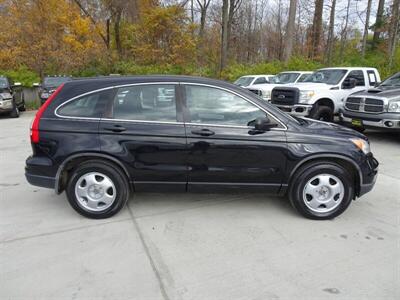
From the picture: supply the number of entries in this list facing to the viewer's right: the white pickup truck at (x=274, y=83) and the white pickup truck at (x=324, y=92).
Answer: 0

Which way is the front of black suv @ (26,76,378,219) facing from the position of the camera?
facing to the right of the viewer

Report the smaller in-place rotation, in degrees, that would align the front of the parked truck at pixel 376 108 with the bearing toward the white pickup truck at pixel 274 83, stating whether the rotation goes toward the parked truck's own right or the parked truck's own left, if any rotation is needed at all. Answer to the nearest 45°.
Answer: approximately 90° to the parked truck's own right

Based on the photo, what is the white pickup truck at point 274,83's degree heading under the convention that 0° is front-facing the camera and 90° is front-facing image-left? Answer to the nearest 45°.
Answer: approximately 45°

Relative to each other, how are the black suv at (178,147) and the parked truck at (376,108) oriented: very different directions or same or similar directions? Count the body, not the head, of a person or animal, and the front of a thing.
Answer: very different directions

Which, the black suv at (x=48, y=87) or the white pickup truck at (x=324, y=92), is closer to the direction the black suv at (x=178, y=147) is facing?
the white pickup truck

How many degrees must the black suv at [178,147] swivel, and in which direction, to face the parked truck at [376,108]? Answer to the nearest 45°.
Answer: approximately 45° to its left

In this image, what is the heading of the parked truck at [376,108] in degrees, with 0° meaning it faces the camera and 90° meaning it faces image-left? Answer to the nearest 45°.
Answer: approximately 45°
